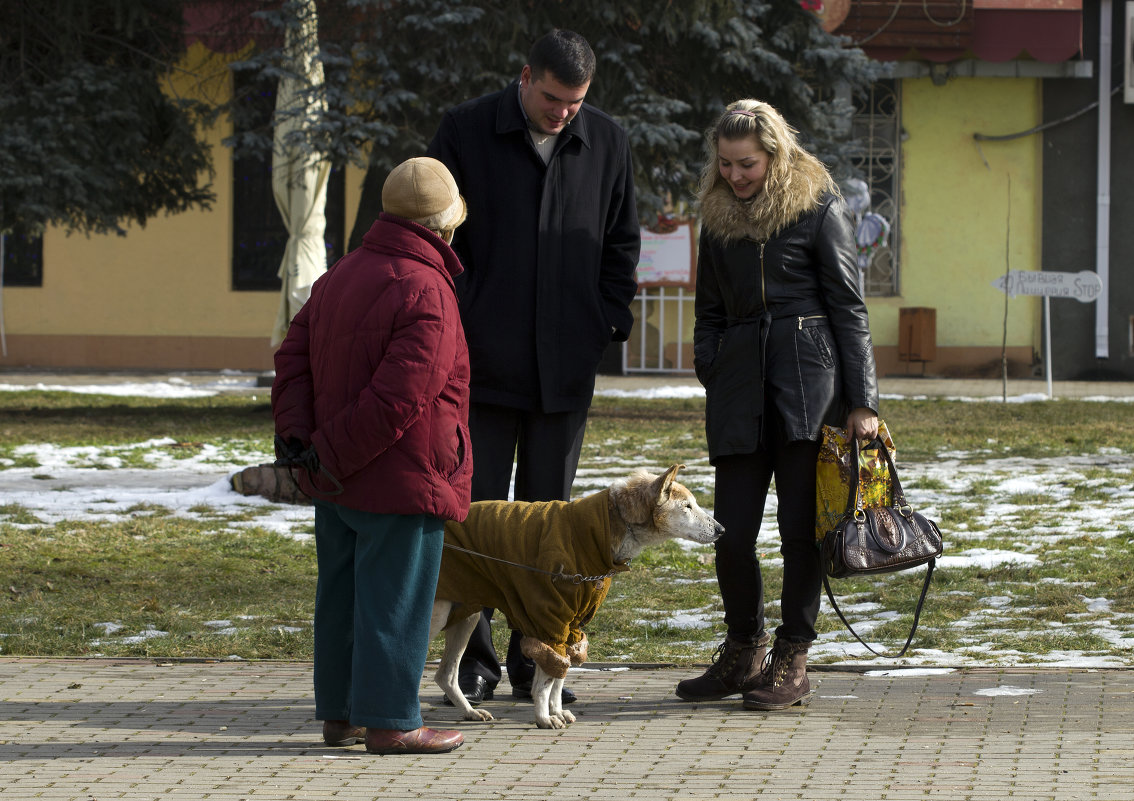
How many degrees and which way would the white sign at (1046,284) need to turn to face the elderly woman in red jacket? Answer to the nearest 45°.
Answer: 0° — it already faces them

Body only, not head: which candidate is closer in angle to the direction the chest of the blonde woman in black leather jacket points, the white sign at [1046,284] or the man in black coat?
the man in black coat

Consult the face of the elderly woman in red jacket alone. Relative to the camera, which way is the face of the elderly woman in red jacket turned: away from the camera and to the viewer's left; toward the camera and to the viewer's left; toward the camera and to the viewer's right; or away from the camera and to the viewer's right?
away from the camera and to the viewer's right

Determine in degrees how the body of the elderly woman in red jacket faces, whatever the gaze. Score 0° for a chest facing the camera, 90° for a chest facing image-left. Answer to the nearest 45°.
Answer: approximately 225°

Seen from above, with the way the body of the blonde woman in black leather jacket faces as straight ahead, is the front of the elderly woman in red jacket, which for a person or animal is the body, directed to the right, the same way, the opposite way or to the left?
the opposite way

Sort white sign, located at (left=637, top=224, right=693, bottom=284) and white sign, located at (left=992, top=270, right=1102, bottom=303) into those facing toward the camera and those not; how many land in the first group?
2

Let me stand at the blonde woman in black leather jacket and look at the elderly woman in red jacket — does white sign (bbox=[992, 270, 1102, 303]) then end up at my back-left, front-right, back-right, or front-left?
back-right

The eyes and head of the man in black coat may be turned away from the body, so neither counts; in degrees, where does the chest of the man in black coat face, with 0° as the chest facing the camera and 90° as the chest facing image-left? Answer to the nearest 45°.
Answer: approximately 0°

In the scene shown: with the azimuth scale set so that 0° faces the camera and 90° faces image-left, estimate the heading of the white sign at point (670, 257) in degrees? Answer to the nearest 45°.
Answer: approximately 0°

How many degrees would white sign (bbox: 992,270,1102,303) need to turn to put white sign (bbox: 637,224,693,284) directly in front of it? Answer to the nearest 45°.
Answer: approximately 135° to its right
